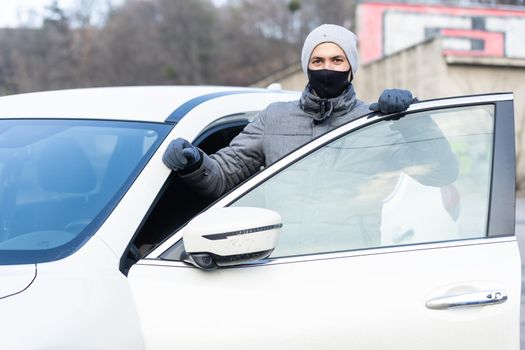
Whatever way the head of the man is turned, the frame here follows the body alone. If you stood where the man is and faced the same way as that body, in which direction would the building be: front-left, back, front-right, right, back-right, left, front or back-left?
back

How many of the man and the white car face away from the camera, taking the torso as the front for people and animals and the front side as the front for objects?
0

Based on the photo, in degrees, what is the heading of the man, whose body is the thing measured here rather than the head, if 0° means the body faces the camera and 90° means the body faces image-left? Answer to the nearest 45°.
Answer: approximately 0°

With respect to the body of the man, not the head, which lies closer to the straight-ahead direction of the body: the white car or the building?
the white car
